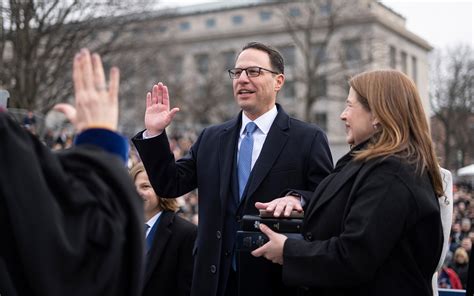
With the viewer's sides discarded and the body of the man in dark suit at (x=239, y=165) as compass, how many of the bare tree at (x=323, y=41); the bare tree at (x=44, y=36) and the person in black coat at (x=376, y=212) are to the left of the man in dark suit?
1

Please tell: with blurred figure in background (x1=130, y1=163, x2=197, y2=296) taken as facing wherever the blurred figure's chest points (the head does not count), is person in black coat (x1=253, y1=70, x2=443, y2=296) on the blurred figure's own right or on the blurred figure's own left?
on the blurred figure's own left

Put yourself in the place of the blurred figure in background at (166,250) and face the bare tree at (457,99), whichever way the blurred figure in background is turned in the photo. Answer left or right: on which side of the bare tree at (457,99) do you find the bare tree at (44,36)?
left

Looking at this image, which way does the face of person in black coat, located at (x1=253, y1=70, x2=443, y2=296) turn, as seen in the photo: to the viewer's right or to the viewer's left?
to the viewer's left

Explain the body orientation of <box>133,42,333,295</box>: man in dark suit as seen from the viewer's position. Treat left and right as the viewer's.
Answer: facing the viewer and to the left of the viewer

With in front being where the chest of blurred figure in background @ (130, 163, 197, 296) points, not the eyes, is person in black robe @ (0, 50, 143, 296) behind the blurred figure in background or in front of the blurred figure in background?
in front

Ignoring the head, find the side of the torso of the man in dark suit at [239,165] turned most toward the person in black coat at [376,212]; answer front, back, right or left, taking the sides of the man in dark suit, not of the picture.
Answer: left

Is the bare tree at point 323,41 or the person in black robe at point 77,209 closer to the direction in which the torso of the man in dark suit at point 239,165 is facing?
the person in black robe

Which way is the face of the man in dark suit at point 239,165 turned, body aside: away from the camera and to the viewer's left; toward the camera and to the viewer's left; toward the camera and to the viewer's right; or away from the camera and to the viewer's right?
toward the camera and to the viewer's left

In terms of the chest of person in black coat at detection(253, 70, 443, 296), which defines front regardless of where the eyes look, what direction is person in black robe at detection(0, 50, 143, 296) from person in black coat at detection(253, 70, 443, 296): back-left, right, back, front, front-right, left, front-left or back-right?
front-left

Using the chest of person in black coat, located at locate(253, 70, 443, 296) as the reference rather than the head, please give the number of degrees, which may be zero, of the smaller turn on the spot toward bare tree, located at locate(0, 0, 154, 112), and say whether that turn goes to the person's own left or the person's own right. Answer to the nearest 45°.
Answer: approximately 45° to the person's own right

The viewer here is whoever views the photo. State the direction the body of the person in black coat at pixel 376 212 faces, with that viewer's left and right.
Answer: facing to the left of the viewer

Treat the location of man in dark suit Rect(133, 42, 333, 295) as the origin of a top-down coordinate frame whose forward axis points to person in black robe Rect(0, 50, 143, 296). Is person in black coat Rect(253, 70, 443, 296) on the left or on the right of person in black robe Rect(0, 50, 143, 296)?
left

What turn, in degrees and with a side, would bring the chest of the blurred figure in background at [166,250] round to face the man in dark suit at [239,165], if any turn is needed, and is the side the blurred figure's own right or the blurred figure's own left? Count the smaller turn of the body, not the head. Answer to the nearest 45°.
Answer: approximately 90° to the blurred figure's own left
